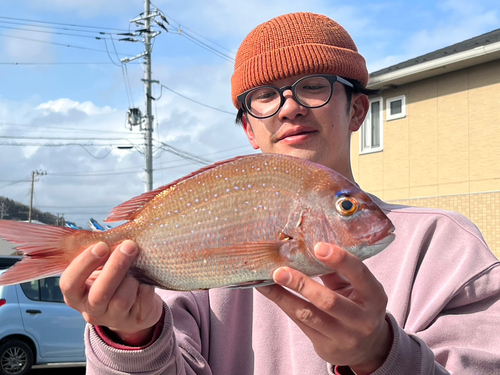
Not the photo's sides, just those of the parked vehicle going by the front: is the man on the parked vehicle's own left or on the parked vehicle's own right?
on the parked vehicle's own right

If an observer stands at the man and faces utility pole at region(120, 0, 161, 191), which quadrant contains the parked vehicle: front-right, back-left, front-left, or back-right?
front-left

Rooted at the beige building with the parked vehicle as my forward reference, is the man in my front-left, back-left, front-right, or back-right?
front-left

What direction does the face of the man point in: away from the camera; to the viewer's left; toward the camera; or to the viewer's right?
toward the camera
